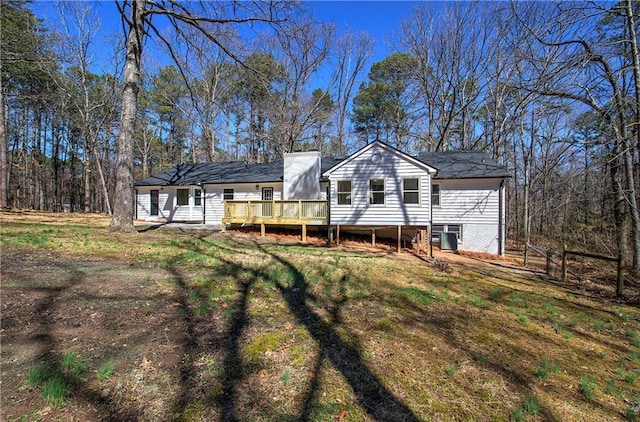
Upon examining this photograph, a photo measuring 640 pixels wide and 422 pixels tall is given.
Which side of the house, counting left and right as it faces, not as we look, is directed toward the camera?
back
